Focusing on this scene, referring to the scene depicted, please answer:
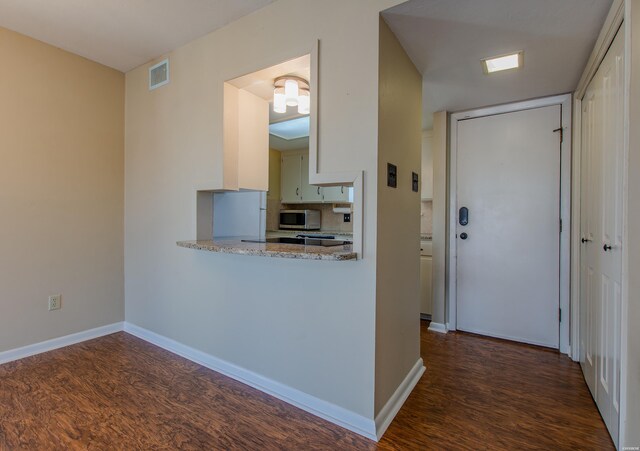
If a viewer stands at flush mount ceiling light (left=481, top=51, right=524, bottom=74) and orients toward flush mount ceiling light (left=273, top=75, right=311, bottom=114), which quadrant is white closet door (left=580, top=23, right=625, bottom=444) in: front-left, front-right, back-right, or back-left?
back-left

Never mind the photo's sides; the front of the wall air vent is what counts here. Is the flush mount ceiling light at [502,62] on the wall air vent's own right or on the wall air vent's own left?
on the wall air vent's own left

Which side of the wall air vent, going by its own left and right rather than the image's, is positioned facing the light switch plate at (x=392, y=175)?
left

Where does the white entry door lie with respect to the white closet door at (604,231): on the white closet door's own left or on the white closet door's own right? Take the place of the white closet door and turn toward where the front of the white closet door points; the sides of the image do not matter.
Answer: on the white closet door's own right

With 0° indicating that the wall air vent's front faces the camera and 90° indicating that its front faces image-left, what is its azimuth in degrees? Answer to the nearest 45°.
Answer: approximately 45°

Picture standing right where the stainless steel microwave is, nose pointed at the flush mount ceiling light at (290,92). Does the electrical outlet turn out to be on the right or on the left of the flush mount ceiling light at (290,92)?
right

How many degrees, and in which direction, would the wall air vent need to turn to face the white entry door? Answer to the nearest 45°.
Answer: approximately 90° to its left

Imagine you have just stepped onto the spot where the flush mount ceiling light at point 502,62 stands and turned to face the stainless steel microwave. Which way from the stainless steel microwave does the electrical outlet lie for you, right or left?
left

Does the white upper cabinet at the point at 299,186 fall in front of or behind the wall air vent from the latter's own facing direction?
behind

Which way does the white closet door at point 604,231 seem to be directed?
to the viewer's left
